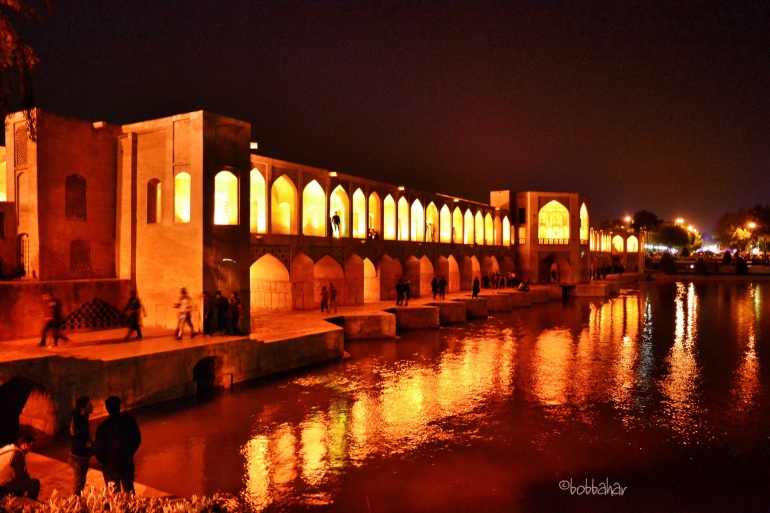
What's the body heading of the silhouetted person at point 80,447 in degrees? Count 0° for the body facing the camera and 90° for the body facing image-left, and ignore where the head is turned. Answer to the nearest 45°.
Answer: approximately 270°

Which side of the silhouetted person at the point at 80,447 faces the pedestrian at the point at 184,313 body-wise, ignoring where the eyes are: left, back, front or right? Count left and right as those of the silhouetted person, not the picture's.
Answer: left

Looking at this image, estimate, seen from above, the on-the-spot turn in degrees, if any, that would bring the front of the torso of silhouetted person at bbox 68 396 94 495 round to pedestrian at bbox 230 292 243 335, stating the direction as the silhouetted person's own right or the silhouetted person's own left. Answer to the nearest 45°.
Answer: approximately 45° to the silhouetted person's own left

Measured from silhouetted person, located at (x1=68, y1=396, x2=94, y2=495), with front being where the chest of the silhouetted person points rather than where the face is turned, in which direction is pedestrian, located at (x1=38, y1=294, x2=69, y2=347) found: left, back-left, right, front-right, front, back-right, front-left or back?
left

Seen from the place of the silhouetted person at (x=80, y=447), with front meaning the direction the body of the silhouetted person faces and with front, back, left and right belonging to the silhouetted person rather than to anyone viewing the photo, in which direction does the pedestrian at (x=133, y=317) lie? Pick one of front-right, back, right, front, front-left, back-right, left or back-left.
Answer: left

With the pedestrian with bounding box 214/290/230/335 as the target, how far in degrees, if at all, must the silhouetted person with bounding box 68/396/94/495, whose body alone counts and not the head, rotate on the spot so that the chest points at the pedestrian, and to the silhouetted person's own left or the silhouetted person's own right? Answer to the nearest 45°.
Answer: approximately 45° to the silhouetted person's own left
